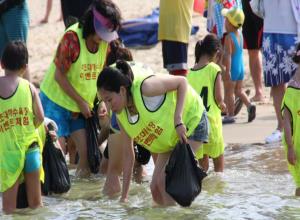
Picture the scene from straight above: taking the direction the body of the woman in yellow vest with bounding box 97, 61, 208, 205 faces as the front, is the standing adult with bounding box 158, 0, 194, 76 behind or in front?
behind

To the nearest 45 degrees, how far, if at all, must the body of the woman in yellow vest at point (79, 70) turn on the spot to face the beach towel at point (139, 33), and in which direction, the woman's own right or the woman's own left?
approximately 135° to the woman's own left

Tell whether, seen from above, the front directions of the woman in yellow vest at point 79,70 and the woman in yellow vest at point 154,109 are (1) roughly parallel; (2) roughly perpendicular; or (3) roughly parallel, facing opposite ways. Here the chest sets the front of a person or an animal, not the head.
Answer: roughly perpendicular

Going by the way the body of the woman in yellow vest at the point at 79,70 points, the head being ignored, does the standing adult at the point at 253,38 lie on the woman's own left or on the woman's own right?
on the woman's own left

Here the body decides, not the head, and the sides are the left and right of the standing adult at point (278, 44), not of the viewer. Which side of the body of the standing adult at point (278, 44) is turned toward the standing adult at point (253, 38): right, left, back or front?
right

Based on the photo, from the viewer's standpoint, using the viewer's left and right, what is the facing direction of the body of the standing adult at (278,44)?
facing to the left of the viewer

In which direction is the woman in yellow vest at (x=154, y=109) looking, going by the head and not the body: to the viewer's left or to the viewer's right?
to the viewer's left

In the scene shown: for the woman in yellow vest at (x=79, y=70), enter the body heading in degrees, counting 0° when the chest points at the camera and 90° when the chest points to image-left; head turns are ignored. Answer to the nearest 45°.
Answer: approximately 315°
